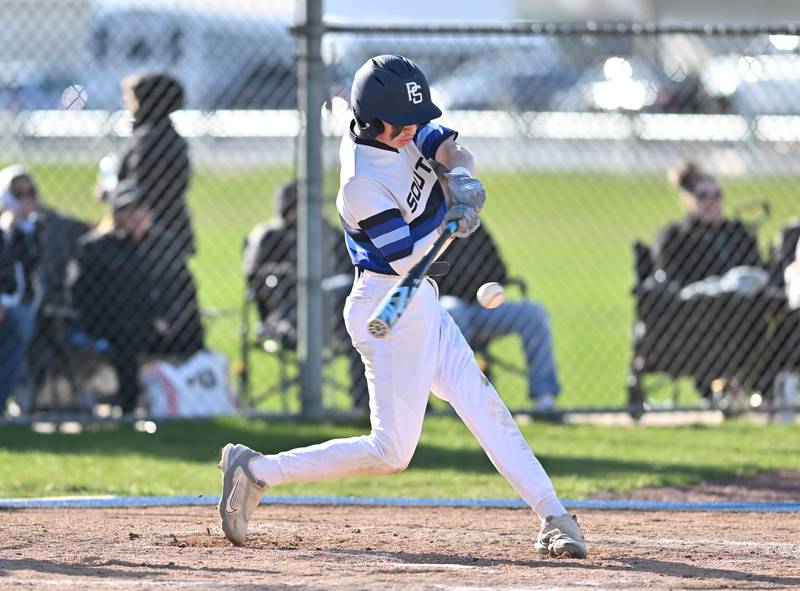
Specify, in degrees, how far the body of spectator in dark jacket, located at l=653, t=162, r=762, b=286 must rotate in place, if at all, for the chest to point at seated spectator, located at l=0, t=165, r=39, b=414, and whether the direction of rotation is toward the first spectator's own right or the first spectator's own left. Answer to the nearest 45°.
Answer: approximately 90° to the first spectator's own right

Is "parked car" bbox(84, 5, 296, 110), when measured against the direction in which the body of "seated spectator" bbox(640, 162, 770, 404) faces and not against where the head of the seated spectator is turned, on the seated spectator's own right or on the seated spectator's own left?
on the seated spectator's own right

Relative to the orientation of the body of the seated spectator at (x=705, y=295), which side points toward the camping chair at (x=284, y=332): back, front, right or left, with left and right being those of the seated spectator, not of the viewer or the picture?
right

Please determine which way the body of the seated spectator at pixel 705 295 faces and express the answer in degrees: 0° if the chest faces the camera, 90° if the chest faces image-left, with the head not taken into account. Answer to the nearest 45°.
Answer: approximately 0°

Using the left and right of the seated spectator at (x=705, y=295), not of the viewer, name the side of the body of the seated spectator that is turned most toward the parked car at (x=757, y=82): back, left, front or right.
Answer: back
